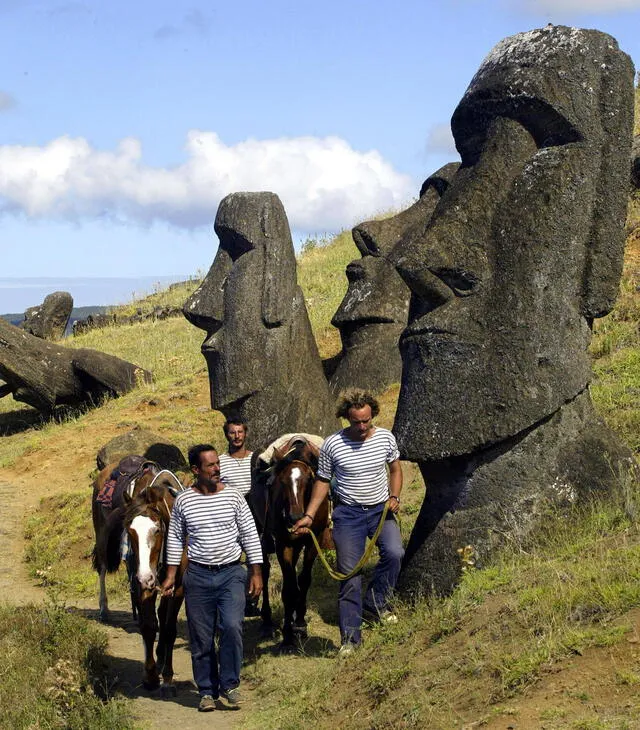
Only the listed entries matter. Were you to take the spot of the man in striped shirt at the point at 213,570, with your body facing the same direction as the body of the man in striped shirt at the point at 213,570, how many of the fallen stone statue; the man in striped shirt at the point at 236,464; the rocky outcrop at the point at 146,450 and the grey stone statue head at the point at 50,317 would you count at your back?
4

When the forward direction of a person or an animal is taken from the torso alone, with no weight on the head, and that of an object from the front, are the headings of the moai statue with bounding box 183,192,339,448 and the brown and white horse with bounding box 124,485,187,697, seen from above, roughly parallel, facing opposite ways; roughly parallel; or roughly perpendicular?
roughly perpendicular

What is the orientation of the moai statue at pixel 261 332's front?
to the viewer's left

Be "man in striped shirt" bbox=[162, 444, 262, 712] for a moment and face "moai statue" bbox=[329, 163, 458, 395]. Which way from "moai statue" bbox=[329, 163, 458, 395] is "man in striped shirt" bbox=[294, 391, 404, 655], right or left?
right

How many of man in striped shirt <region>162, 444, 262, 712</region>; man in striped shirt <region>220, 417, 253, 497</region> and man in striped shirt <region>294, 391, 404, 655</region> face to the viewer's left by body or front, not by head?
0

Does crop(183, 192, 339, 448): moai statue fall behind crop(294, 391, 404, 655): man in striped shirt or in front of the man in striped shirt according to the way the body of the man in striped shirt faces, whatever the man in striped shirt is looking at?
behind

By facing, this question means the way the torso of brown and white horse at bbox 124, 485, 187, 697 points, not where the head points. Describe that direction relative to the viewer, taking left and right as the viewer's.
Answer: facing the viewer

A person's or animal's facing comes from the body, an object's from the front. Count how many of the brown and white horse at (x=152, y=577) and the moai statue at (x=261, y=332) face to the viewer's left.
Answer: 1

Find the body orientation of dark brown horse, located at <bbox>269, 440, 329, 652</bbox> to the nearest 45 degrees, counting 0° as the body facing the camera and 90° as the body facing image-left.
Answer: approximately 0°

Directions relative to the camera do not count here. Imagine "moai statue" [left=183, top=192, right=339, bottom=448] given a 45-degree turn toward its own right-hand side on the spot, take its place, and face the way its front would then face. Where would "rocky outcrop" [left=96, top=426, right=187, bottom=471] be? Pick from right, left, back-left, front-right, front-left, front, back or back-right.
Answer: front

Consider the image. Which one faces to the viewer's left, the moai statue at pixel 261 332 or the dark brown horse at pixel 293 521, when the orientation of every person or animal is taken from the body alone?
the moai statue

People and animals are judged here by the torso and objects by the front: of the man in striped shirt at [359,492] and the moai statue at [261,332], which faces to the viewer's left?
the moai statue

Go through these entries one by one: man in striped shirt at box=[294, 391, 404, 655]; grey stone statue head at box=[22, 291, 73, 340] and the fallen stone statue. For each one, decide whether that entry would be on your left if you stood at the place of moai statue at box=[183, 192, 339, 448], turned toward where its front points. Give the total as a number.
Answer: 1

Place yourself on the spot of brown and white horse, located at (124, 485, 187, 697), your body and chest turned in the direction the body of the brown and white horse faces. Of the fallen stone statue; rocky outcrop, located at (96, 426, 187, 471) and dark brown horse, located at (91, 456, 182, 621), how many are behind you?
3

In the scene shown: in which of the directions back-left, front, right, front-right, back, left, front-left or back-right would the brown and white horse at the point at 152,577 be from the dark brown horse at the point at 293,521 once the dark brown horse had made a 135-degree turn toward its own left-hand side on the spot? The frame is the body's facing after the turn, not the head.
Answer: back

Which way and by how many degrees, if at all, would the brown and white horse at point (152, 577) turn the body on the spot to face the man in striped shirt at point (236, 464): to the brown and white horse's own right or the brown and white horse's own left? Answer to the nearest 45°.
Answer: approximately 135° to the brown and white horse's own left

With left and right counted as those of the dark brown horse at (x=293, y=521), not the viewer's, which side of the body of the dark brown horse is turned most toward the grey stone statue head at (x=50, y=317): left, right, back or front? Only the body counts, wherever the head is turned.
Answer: back

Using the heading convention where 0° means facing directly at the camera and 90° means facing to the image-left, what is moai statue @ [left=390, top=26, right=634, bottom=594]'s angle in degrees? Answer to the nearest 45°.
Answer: approximately 45°

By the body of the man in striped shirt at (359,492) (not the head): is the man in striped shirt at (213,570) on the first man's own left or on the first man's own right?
on the first man's own right

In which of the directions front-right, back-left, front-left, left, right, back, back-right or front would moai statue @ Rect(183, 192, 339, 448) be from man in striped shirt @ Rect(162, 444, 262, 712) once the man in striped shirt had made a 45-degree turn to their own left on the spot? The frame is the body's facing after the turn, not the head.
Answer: back-left
